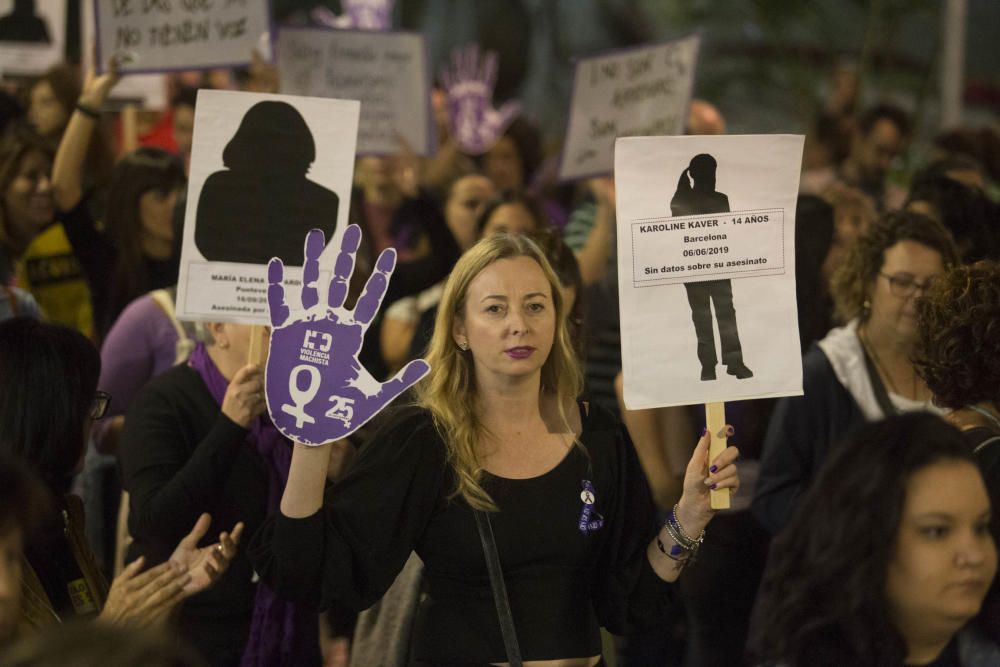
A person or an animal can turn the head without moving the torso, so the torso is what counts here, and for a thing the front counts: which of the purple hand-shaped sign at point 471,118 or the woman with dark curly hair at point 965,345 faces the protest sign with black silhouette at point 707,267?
the purple hand-shaped sign

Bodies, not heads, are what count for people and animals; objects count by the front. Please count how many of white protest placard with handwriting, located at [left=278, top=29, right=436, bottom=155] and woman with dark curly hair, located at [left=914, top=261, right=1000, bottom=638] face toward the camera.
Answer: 1

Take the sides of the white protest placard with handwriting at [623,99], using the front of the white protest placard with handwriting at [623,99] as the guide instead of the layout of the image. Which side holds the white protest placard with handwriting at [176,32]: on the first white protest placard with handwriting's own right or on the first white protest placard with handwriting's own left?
on the first white protest placard with handwriting's own right

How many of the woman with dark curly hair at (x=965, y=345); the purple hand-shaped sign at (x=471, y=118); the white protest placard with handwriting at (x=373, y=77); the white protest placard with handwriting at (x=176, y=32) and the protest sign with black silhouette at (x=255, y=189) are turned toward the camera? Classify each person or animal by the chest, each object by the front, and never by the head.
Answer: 4

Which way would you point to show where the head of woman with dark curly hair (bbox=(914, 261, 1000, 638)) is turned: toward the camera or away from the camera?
away from the camera

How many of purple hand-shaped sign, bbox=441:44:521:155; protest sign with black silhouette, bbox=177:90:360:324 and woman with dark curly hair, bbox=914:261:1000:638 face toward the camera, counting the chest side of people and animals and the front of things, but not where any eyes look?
2

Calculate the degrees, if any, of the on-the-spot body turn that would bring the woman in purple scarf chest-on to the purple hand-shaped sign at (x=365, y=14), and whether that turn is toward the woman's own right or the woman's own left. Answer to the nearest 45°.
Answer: approximately 135° to the woman's own left

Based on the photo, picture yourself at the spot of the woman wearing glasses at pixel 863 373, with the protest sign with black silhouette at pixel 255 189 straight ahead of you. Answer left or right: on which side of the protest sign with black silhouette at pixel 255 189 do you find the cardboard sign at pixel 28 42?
right

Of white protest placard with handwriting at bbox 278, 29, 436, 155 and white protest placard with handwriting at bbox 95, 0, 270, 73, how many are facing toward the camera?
2

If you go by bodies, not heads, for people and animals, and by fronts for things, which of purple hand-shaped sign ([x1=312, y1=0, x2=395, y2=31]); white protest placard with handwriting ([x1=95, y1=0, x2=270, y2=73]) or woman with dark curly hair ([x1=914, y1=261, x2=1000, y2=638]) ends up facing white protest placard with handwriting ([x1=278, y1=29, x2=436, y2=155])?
the purple hand-shaped sign

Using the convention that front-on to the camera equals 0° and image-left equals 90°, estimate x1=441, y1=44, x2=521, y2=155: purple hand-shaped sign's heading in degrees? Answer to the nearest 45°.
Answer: approximately 0°

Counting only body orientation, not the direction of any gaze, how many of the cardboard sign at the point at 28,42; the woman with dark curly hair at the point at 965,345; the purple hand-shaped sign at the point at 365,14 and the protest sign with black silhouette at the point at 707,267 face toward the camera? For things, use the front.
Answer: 3
